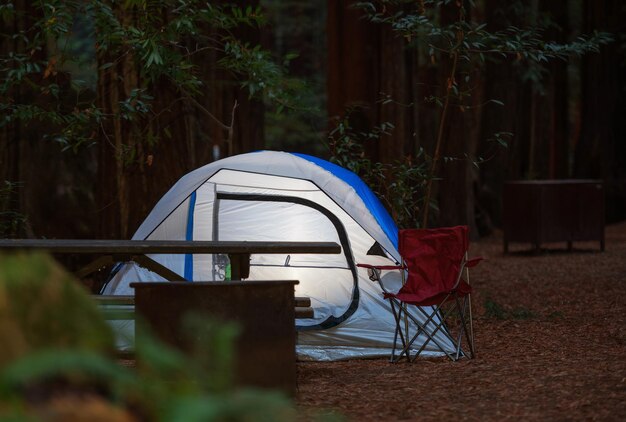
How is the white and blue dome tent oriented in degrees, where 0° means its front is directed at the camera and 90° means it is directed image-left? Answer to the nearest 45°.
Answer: approximately 0°

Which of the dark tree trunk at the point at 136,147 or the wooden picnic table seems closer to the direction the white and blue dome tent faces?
the wooden picnic table

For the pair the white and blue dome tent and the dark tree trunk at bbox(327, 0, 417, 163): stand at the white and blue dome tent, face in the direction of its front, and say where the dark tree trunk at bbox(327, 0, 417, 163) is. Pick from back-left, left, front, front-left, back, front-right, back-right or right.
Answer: back

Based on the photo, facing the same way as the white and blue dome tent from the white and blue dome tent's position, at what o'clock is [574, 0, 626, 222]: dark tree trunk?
The dark tree trunk is roughly at 7 o'clock from the white and blue dome tent.

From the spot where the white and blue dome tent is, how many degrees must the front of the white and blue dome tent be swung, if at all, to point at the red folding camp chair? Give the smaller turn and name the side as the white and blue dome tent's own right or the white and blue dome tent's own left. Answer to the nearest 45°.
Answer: approximately 45° to the white and blue dome tent's own left

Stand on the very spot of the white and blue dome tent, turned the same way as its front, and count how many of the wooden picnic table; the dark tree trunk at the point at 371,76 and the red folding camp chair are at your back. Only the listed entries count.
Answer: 1

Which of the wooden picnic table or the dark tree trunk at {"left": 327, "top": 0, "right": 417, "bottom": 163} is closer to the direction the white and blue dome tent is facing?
the wooden picnic table

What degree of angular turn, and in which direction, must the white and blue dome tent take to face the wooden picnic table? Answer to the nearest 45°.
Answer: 0° — it already faces it

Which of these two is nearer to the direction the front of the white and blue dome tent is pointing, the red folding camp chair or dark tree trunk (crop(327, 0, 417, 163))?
the red folding camp chair

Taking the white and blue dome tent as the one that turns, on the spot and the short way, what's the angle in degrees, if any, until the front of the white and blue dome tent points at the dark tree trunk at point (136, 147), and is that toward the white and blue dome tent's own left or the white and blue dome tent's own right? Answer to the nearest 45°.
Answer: approximately 135° to the white and blue dome tent's own right
